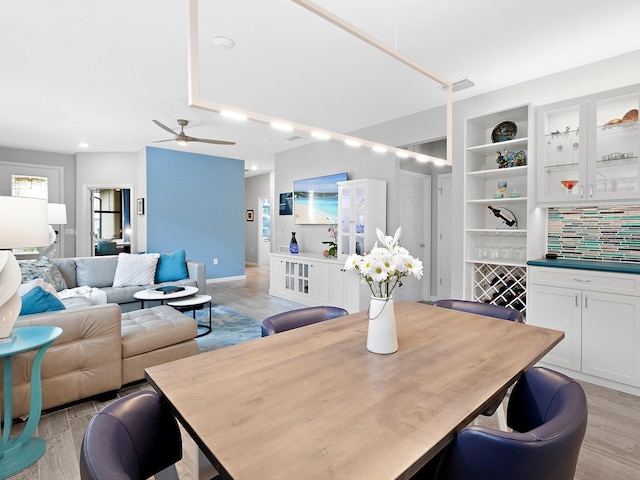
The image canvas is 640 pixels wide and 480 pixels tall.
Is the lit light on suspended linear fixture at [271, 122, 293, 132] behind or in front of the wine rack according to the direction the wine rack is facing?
in front

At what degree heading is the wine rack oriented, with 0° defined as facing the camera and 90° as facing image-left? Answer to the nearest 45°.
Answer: approximately 45°

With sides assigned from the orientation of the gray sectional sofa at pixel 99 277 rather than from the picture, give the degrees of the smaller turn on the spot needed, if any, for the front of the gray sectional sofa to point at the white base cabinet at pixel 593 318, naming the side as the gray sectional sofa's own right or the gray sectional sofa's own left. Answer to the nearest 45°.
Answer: approximately 45° to the gray sectional sofa's own left

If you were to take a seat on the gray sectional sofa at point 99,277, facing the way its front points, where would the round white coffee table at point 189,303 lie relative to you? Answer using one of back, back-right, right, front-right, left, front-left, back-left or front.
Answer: front-left

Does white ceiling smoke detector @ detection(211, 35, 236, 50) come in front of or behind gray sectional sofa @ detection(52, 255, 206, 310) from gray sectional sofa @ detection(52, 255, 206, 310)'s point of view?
in front

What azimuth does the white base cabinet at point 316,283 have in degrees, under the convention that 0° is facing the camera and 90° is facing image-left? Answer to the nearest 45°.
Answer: approximately 45°

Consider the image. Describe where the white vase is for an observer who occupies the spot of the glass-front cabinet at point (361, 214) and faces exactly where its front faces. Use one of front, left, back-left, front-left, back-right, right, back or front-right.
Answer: front-left

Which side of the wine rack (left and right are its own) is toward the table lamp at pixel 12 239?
front

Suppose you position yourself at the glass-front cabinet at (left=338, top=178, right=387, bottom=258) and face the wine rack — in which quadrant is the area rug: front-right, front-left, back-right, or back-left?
back-right

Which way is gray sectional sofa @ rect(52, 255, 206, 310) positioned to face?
toward the camera

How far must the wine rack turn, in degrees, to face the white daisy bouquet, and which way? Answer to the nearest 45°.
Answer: approximately 45° to its left
